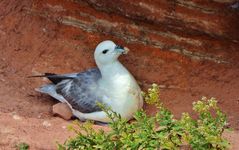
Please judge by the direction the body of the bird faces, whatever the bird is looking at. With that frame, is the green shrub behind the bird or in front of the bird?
in front

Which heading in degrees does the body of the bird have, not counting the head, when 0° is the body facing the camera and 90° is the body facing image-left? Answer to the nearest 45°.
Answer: approximately 315°
